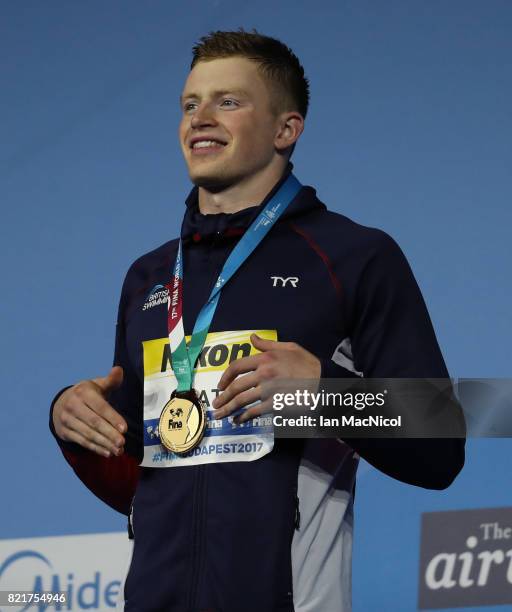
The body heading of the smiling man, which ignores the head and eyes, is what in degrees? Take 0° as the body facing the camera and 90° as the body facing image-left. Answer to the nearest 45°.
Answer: approximately 45°
